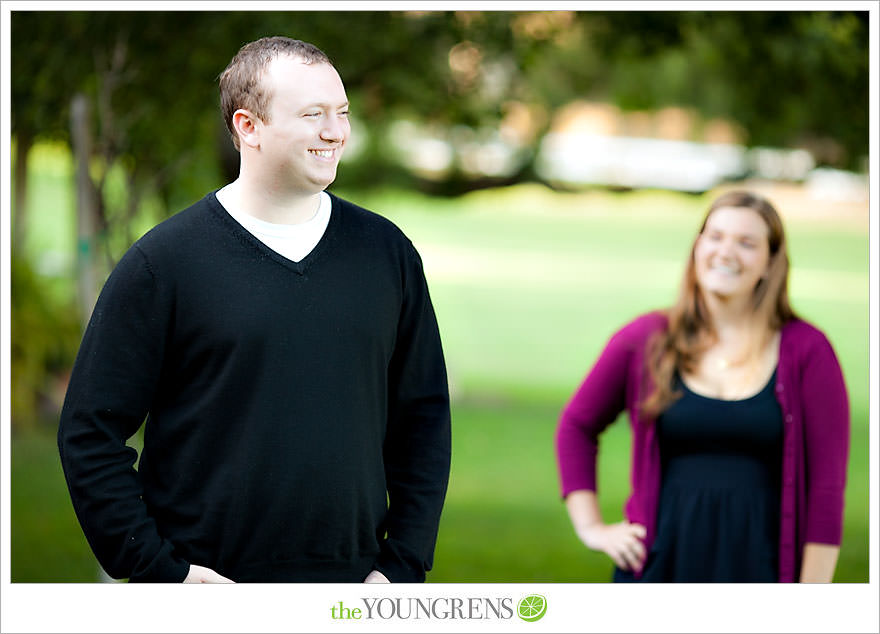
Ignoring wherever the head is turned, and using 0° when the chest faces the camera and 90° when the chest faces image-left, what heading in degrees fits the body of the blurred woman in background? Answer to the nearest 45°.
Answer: approximately 0°

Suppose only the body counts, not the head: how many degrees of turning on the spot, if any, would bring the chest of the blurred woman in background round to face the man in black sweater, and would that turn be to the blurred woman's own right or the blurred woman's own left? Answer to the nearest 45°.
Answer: approximately 45° to the blurred woman's own right
